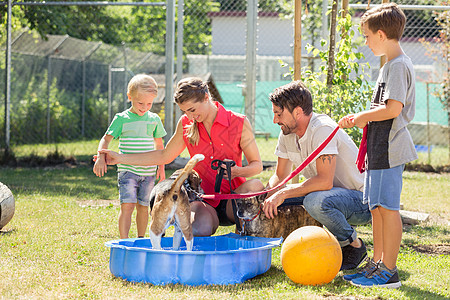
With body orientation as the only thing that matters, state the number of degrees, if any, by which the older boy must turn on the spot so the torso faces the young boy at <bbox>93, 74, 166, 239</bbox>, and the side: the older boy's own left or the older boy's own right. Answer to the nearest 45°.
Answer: approximately 45° to the older boy's own right

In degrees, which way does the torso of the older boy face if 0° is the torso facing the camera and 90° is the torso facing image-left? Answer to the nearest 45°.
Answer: approximately 90°

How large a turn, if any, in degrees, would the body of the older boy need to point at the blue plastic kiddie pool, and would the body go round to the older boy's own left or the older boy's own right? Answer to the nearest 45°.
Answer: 0° — they already face it

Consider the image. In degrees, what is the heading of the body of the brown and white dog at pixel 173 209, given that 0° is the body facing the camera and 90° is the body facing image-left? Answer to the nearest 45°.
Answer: approximately 180°

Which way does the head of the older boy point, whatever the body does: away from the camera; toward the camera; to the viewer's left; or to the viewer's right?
to the viewer's left

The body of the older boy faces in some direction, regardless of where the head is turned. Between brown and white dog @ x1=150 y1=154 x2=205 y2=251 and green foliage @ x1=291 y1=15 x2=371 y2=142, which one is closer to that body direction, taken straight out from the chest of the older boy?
the brown and white dog

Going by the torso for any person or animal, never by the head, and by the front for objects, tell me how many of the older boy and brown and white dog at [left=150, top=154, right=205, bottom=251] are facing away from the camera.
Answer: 1

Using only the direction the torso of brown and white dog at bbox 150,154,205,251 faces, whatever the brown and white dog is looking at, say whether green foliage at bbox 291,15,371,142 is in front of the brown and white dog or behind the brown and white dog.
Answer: in front

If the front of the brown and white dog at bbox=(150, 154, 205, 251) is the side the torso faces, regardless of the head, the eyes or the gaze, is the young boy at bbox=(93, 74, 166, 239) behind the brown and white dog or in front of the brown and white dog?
in front

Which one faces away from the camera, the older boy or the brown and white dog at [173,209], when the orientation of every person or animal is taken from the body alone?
the brown and white dog

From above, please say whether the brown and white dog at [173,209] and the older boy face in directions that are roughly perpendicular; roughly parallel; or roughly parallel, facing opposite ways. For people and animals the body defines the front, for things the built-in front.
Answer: roughly perpendicular

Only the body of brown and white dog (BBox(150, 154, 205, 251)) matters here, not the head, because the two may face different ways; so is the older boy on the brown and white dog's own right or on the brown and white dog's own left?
on the brown and white dog's own right

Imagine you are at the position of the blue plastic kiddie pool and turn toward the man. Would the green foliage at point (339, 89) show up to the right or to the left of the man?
left

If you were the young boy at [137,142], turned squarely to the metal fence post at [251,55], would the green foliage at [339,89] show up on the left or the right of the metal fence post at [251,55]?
right

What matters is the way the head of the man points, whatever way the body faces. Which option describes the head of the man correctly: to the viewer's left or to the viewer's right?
to the viewer's left
